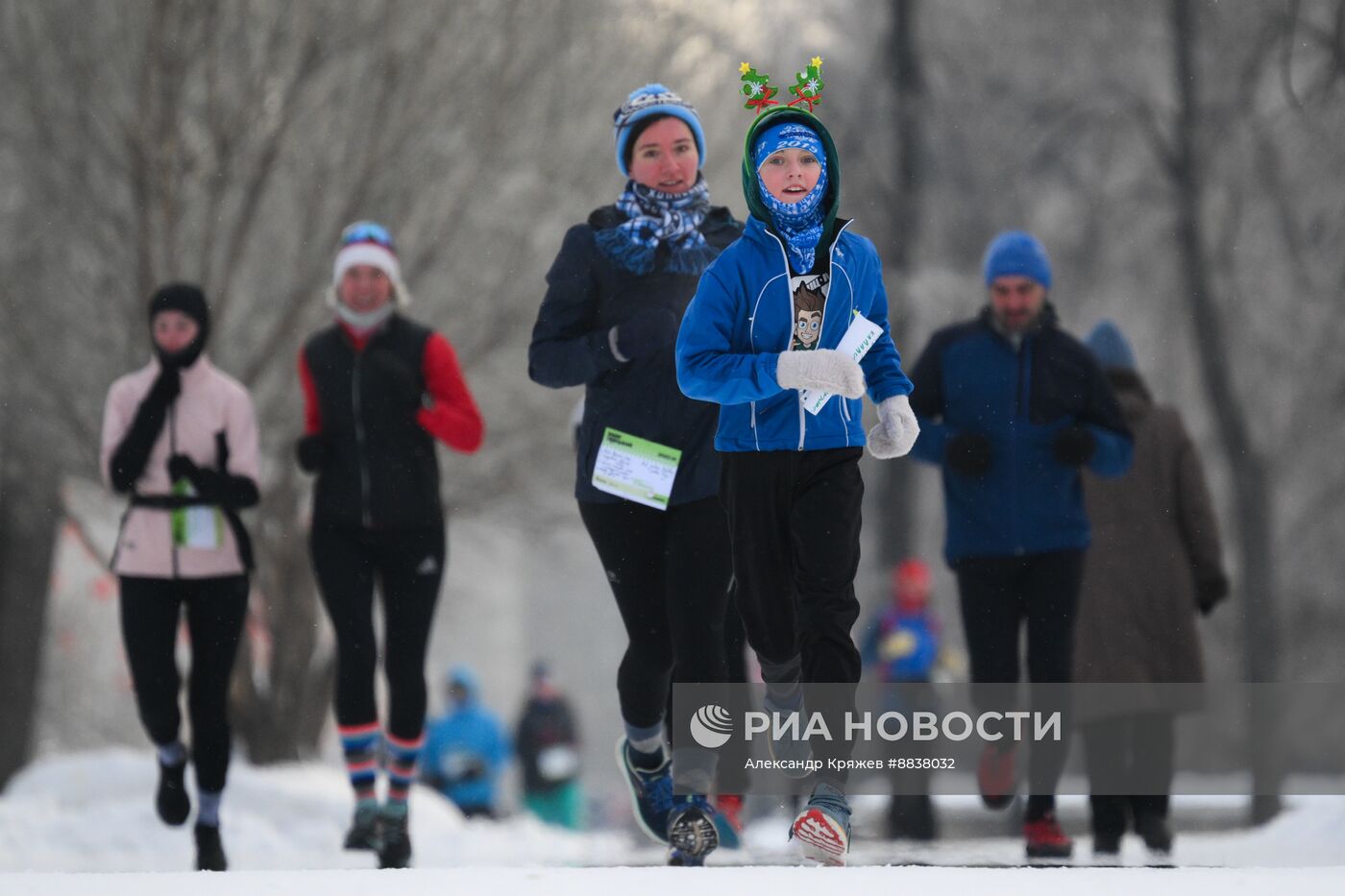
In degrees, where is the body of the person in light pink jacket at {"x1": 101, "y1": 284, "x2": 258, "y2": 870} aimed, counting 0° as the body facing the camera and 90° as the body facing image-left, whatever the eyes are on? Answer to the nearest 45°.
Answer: approximately 0°

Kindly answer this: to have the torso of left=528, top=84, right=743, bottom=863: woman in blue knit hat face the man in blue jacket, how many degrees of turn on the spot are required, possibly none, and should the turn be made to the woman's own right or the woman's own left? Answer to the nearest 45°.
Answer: approximately 135° to the woman's own left

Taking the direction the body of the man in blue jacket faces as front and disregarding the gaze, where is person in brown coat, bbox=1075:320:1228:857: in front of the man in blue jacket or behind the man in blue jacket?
behind

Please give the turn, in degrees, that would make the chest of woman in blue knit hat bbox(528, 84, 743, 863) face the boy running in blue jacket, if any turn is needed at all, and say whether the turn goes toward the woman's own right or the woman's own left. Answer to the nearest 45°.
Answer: approximately 45° to the woman's own left

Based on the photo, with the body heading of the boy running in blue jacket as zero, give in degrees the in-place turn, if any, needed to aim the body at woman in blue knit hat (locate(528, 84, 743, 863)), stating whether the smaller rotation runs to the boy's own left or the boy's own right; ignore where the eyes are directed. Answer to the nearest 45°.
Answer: approximately 135° to the boy's own right

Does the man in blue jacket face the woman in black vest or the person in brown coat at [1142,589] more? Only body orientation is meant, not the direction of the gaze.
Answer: the woman in black vest

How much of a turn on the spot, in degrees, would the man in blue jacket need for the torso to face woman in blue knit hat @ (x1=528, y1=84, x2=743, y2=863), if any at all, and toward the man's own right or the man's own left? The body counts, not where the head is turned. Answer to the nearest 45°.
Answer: approximately 45° to the man's own right

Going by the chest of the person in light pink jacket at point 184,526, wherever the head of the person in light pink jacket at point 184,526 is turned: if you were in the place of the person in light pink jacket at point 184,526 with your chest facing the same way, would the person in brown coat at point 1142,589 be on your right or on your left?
on your left
